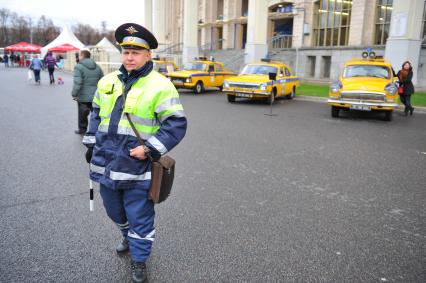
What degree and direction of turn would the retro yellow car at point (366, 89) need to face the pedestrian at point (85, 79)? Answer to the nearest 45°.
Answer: approximately 45° to its right

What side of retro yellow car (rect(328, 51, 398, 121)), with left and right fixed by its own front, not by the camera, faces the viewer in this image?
front

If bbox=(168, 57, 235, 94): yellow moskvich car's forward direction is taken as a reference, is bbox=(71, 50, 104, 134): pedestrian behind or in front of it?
in front

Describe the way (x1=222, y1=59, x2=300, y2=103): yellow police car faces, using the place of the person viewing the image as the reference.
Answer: facing the viewer and to the left of the viewer

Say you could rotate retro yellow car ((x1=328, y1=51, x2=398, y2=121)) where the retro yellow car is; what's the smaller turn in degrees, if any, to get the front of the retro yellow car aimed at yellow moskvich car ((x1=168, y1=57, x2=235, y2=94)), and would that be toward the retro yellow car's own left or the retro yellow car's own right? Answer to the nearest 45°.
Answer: approximately 135° to the retro yellow car's own right

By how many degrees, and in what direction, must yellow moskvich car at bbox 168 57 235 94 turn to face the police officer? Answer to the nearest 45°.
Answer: approximately 45° to its left

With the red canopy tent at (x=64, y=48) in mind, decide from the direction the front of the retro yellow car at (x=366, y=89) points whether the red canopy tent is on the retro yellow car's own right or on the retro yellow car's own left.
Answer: on the retro yellow car's own right

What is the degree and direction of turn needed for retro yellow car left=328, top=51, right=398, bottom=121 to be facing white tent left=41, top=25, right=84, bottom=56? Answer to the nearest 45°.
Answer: approximately 135° to its right

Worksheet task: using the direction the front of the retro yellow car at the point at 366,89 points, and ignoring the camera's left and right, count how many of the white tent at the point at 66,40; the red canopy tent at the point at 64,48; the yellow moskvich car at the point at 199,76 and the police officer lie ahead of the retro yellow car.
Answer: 1

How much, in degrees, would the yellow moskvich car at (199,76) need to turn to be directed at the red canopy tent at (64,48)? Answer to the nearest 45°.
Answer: approximately 90° to its right

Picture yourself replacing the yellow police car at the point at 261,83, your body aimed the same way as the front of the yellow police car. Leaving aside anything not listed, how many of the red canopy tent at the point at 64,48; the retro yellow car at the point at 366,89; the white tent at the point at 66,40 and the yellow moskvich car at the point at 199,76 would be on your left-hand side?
1

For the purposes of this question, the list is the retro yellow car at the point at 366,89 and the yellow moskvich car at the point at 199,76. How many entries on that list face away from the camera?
0

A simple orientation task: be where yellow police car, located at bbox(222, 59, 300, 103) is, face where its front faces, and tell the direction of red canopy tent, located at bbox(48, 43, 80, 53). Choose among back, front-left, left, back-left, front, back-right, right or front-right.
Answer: right

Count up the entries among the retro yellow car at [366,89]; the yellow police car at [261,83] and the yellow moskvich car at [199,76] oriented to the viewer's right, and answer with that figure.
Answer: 0
